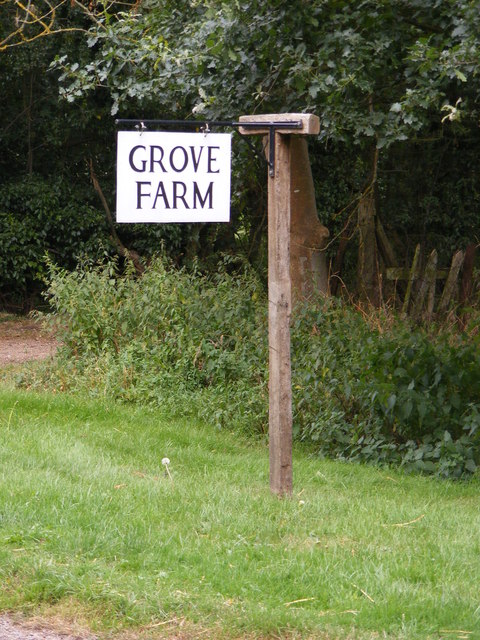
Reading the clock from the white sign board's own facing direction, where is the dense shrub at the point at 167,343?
The dense shrub is roughly at 6 o'clock from the white sign board.

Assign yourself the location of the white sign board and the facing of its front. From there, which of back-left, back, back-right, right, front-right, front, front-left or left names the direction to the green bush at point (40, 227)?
back

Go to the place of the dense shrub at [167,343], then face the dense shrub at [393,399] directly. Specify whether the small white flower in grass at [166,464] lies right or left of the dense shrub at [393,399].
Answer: right

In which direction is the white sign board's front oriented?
toward the camera

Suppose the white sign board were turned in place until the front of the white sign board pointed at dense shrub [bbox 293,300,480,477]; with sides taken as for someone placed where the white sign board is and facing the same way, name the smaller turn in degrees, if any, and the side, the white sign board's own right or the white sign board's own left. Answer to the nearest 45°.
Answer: approximately 135° to the white sign board's own left
